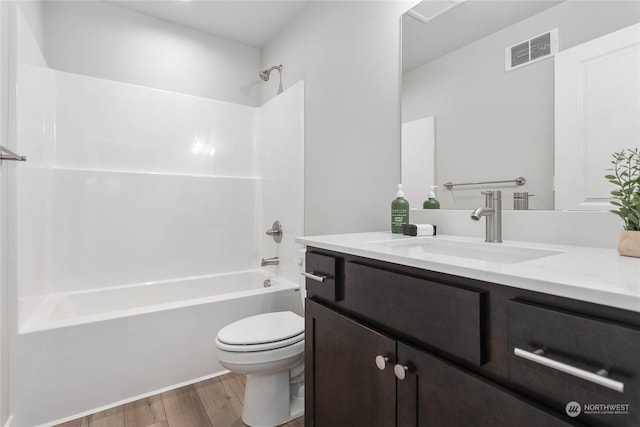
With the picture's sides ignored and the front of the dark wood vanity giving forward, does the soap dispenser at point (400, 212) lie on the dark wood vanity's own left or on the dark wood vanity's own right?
on the dark wood vanity's own right

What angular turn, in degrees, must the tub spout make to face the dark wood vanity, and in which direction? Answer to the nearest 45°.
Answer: approximately 90° to its left

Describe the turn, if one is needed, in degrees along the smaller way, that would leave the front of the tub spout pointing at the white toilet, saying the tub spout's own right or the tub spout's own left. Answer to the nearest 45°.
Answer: approximately 90° to the tub spout's own left

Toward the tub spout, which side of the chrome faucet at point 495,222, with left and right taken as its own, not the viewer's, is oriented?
right

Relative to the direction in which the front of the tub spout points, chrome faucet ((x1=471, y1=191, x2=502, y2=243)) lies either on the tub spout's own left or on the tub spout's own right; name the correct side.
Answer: on the tub spout's own left

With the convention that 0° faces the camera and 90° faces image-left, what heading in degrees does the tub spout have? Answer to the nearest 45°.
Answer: approximately 90°

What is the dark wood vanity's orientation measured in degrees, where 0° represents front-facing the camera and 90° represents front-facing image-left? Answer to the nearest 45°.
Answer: approximately 45°

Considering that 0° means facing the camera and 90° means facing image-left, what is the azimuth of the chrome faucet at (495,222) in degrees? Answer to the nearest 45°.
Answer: approximately 45°
